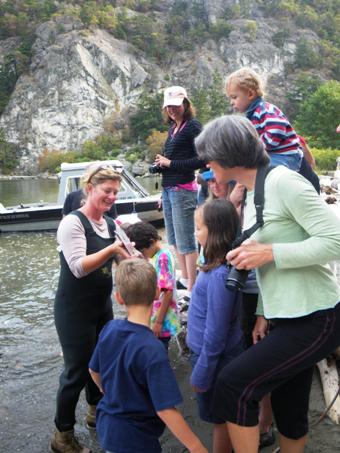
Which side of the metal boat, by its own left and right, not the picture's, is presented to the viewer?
right

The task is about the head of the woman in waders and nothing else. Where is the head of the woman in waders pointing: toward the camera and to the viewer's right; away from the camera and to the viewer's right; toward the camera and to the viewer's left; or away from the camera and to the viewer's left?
toward the camera and to the viewer's right

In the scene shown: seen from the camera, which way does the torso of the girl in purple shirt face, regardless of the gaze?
to the viewer's left

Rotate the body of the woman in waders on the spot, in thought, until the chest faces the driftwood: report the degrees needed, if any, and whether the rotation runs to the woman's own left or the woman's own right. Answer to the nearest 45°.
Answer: approximately 45° to the woman's own left

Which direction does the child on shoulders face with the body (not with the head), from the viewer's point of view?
to the viewer's left

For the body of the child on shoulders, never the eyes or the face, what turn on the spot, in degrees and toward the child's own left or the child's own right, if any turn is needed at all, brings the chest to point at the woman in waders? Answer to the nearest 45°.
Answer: approximately 45° to the child's own left

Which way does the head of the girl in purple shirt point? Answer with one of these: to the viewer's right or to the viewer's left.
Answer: to the viewer's left

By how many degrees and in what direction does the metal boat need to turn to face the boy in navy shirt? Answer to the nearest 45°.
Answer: approximately 90° to its right

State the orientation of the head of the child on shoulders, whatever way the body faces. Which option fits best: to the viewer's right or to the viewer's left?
to the viewer's left

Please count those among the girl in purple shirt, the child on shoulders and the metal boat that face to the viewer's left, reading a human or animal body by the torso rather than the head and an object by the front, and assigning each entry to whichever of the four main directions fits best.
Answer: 2

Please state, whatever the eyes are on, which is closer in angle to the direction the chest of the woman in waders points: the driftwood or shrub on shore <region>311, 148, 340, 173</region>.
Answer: the driftwood

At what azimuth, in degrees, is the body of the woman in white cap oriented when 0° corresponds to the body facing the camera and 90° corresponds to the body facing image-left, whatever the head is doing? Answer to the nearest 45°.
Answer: approximately 45°

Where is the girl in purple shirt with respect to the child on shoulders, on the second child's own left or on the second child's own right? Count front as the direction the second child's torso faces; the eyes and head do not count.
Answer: on the second child's own left
